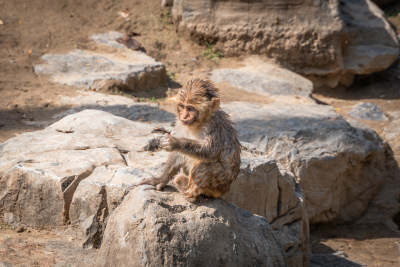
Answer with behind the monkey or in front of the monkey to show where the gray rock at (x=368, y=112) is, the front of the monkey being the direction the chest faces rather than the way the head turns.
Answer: behind

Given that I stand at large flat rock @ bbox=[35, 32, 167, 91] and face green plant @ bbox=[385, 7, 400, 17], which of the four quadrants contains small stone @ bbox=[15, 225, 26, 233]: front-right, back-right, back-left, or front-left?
back-right

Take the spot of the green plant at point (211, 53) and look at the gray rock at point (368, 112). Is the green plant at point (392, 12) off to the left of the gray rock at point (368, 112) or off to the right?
left

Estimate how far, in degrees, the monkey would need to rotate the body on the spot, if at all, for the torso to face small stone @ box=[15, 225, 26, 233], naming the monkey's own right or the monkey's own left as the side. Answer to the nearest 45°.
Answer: approximately 45° to the monkey's own right

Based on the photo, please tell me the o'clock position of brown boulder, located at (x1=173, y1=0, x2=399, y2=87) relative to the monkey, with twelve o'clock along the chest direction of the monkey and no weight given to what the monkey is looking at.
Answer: The brown boulder is roughly at 5 o'clock from the monkey.

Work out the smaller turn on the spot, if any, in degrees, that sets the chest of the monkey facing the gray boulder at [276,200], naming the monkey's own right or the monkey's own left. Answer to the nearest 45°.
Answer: approximately 180°

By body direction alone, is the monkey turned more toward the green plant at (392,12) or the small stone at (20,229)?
the small stone

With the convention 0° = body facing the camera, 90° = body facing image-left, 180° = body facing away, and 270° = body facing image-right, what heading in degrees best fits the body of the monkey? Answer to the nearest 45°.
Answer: approximately 45°

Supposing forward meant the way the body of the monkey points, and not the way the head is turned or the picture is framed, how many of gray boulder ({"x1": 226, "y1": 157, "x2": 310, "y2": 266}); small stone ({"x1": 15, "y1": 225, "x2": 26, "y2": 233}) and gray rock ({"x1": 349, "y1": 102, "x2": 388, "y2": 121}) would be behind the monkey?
2
